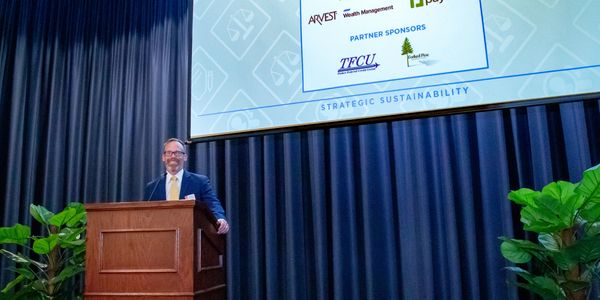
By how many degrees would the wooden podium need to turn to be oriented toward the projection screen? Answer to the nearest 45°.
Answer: approximately 90° to its left

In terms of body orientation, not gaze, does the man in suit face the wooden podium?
yes

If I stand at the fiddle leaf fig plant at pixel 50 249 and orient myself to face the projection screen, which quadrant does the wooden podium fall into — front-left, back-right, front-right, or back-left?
front-right

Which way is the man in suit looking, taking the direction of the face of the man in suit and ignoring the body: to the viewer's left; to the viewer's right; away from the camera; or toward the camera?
toward the camera

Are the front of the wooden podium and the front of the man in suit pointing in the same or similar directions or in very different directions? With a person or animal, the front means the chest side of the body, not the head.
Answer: same or similar directions

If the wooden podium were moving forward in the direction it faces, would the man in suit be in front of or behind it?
behind

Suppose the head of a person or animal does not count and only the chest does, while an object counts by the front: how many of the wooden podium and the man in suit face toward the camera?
2

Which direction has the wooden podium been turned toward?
toward the camera

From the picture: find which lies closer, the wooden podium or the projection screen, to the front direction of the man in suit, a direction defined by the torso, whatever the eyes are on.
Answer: the wooden podium

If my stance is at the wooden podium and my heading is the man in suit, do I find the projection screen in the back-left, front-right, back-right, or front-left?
front-right

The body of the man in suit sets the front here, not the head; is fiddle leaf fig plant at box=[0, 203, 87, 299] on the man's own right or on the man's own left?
on the man's own right

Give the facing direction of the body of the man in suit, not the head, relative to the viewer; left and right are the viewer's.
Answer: facing the viewer
